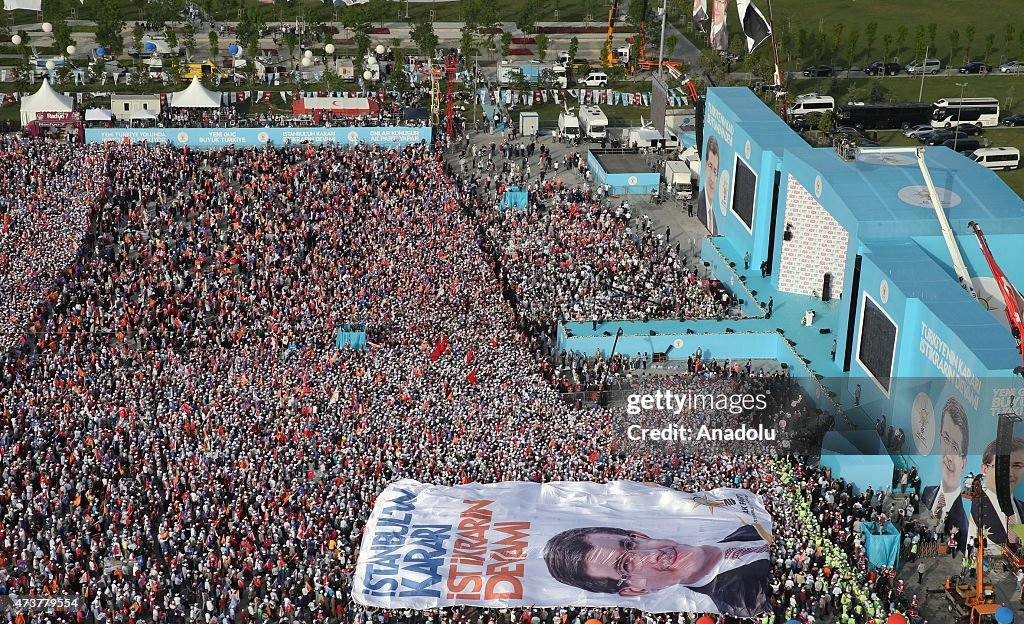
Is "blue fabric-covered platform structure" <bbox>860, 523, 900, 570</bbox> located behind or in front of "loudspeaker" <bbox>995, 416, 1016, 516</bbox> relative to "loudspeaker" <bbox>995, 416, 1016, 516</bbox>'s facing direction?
in front

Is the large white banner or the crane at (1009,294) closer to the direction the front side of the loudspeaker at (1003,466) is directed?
the large white banner

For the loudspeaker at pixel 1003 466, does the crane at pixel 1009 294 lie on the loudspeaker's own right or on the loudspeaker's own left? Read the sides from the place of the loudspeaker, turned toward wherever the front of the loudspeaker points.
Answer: on the loudspeaker's own right

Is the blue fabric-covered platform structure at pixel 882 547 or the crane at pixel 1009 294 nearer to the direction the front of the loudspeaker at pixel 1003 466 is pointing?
the blue fabric-covered platform structure

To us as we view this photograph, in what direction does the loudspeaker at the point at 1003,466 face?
facing the viewer and to the left of the viewer

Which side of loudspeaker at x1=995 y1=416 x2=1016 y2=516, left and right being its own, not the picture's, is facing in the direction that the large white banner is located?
front
